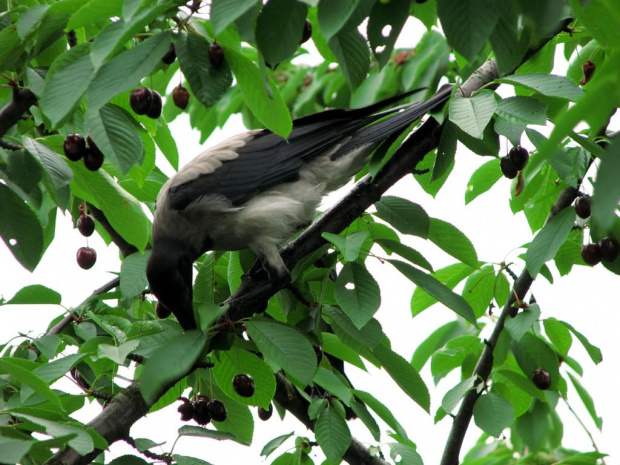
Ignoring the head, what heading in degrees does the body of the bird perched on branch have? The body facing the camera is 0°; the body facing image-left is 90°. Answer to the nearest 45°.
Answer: approximately 90°

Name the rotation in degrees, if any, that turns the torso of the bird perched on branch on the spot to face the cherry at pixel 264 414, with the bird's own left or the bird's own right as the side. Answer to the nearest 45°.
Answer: approximately 135° to the bird's own left

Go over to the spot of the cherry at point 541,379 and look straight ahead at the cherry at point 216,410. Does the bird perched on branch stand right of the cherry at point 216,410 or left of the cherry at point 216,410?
right

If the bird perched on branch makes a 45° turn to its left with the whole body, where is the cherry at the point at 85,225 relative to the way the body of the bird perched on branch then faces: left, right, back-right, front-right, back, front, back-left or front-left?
front

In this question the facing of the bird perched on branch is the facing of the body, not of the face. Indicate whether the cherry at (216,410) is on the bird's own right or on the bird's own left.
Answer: on the bird's own left
